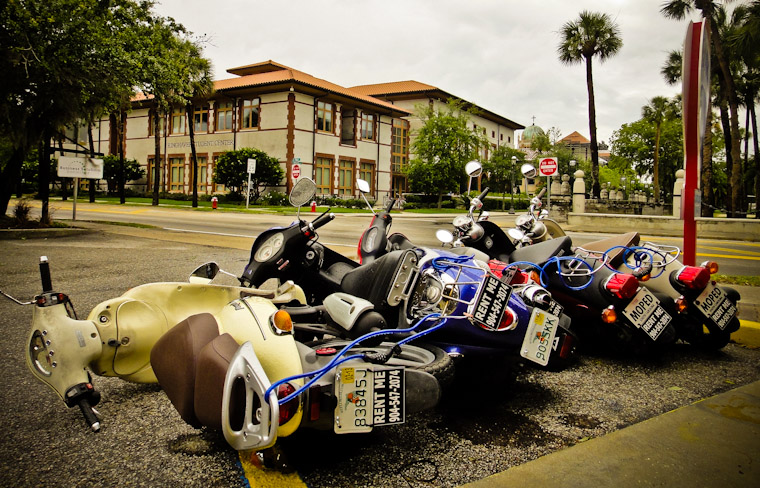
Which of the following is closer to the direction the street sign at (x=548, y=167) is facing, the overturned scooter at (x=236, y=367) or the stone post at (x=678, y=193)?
the overturned scooter

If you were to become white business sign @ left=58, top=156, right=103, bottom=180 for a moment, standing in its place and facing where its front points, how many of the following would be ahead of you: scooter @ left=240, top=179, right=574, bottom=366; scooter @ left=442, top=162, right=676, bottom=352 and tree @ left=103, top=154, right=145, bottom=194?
2

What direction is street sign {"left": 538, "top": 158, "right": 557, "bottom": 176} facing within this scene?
toward the camera

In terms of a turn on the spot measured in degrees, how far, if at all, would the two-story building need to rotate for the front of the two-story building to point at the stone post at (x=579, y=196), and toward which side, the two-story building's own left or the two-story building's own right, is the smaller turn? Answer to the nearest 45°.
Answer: approximately 90° to the two-story building's own left

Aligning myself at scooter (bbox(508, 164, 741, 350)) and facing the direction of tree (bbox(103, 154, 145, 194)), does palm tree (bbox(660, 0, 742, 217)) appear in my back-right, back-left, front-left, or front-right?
front-right

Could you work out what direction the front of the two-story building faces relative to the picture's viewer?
facing the viewer and to the left of the viewer

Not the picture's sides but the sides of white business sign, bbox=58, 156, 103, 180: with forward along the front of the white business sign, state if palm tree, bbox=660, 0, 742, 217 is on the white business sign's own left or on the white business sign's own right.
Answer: on the white business sign's own left

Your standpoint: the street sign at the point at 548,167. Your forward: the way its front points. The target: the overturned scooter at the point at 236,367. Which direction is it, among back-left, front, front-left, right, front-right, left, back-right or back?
front

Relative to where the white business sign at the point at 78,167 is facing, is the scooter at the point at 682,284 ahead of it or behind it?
ahead

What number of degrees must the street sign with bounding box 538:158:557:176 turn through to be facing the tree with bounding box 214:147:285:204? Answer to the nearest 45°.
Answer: approximately 135° to its right

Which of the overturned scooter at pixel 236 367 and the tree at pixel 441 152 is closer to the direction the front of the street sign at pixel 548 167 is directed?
the overturned scooter

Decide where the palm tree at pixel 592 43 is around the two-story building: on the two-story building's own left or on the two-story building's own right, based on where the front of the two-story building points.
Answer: on the two-story building's own left

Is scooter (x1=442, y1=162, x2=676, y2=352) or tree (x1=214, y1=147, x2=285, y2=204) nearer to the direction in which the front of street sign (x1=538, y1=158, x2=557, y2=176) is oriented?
the scooter

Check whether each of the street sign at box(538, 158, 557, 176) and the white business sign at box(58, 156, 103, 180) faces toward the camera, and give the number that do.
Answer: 2

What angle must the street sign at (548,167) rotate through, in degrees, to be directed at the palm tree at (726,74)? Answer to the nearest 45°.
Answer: approximately 135° to its left
